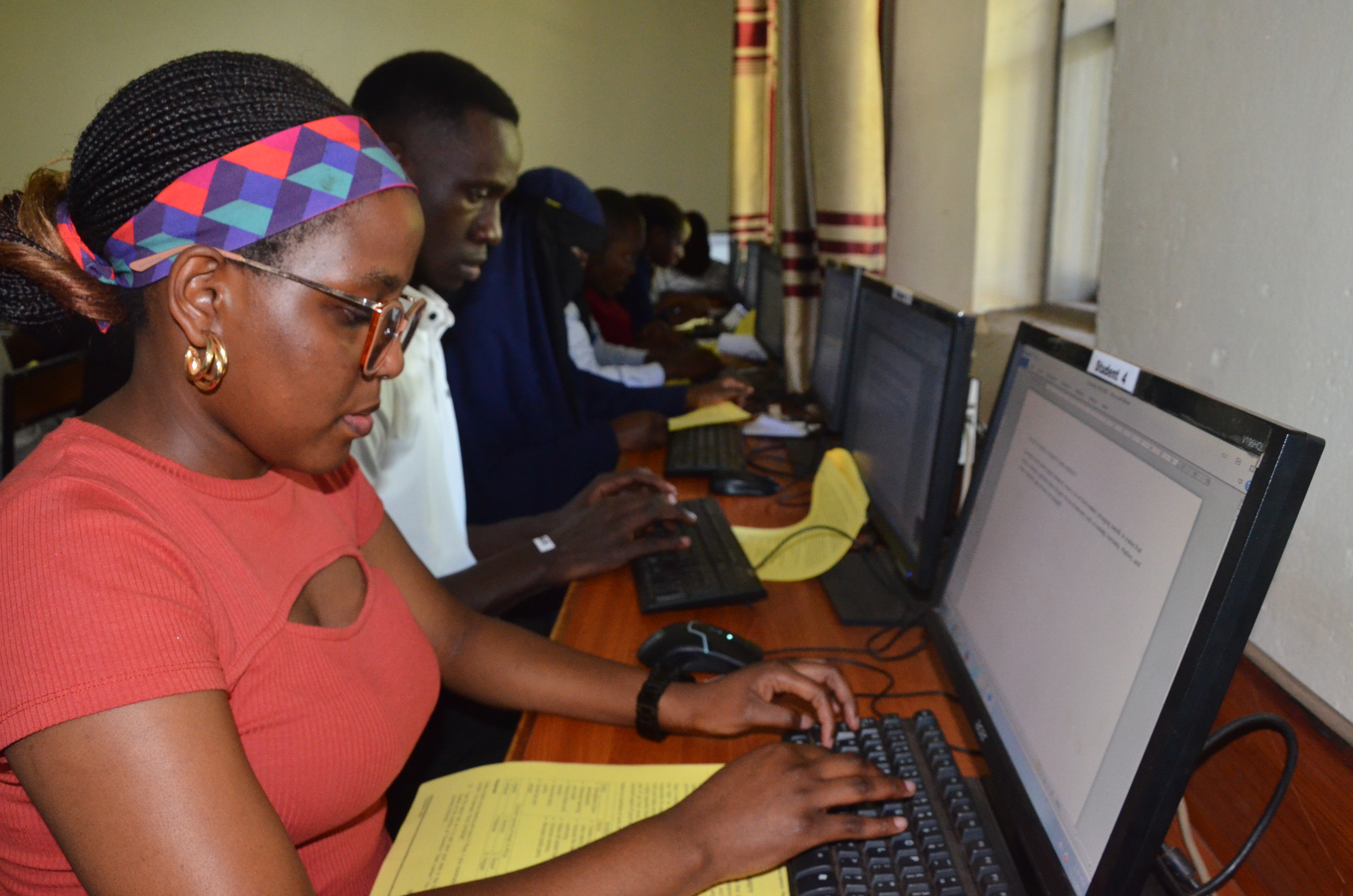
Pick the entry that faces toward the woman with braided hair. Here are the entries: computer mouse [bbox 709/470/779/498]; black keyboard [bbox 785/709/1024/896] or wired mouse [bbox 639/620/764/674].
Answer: the black keyboard

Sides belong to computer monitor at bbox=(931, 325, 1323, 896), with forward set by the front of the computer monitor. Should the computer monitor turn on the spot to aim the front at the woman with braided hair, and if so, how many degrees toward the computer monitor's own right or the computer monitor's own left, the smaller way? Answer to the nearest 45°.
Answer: approximately 45° to the computer monitor's own right

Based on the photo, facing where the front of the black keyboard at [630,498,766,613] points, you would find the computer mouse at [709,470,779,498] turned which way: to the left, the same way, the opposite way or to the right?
the opposite way

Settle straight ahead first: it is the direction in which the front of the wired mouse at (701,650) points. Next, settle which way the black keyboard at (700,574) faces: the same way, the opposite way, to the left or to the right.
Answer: the opposite way

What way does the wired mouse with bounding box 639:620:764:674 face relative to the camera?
to the viewer's right

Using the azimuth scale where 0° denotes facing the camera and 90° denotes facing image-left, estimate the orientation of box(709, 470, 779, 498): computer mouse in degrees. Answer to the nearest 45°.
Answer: approximately 270°

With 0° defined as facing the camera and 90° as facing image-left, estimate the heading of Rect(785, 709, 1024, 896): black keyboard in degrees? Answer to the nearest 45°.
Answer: approximately 90°

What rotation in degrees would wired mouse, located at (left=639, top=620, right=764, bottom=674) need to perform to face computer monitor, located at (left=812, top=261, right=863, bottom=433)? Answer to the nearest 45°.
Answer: approximately 90° to its left

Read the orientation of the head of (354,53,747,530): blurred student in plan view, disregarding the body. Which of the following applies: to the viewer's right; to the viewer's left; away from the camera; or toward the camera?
to the viewer's right

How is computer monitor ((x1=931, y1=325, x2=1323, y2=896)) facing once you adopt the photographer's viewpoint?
facing the viewer and to the left of the viewer

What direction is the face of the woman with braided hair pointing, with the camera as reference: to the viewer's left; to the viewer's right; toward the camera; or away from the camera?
to the viewer's right

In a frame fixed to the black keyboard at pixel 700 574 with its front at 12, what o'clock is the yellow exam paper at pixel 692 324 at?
The yellow exam paper is roughly at 3 o'clock from the black keyboard.

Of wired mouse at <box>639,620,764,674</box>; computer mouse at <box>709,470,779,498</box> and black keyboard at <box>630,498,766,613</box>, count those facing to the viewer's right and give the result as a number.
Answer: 2

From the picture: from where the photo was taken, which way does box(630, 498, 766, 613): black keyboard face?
to the viewer's left
